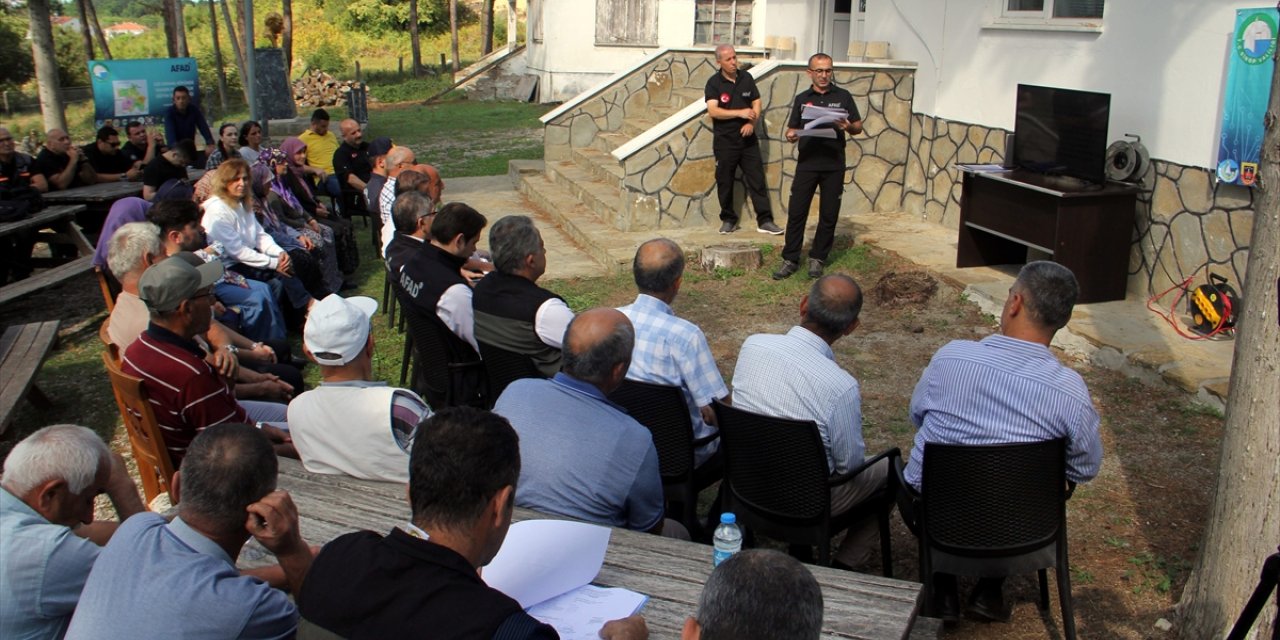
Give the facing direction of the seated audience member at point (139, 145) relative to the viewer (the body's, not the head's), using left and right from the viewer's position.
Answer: facing the viewer and to the right of the viewer

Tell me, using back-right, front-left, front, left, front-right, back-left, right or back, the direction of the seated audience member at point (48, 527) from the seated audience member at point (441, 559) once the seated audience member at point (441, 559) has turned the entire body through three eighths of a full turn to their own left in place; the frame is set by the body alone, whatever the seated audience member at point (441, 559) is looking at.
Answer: front-right

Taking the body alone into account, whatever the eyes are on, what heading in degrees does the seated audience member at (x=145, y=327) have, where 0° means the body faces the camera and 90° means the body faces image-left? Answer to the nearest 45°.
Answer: approximately 270°

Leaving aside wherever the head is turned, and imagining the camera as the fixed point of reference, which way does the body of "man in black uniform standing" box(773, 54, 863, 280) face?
toward the camera

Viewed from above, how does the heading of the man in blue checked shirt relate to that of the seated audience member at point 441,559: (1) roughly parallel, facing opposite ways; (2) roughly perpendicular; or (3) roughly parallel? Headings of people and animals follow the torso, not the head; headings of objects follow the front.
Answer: roughly parallel

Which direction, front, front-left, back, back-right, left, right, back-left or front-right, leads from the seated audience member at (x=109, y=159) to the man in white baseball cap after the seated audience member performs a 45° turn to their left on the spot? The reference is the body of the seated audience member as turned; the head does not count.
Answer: right

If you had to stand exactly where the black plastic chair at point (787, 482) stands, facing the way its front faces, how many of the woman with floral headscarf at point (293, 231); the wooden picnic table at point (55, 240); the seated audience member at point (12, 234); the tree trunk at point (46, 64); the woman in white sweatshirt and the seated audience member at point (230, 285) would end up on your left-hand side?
6

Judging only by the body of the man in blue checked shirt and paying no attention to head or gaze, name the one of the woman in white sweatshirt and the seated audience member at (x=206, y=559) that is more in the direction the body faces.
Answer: the woman in white sweatshirt

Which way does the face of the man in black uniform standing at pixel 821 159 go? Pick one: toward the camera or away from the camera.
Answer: toward the camera

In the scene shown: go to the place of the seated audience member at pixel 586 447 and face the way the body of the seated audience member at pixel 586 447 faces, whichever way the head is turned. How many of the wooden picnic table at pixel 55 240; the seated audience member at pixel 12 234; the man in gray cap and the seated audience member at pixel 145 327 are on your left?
4

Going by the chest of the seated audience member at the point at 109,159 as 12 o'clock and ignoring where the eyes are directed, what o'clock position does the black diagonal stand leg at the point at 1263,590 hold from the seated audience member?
The black diagonal stand leg is roughly at 1 o'clock from the seated audience member.

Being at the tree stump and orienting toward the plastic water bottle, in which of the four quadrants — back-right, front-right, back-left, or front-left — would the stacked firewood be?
back-right

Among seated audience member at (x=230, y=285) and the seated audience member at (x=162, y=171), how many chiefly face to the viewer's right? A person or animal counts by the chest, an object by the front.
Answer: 2

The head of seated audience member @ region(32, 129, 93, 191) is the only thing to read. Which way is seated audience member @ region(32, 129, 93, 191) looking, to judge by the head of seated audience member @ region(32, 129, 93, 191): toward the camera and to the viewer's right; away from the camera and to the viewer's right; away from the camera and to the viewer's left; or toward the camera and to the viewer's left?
toward the camera and to the viewer's right

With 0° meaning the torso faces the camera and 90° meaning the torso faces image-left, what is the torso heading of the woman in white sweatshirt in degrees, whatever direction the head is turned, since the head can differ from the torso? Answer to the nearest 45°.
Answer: approximately 315°

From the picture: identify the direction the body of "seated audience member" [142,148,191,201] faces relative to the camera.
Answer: to the viewer's right

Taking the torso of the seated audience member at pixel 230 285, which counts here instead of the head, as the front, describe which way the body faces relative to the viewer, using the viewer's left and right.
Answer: facing to the right of the viewer

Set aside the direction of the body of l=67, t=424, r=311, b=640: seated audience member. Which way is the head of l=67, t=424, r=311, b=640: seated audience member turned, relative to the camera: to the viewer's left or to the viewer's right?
to the viewer's right

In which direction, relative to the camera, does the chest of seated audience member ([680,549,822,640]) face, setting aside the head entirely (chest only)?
away from the camera

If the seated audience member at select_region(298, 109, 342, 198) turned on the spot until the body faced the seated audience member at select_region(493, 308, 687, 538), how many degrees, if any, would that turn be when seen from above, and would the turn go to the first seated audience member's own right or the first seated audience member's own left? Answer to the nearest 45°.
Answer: approximately 45° to the first seated audience member's own right

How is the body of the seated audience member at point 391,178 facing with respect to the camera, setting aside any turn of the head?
to the viewer's right
